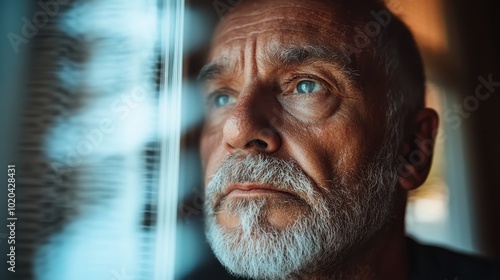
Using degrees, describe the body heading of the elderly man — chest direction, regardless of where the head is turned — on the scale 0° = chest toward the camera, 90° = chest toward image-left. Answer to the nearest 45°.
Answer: approximately 45°
